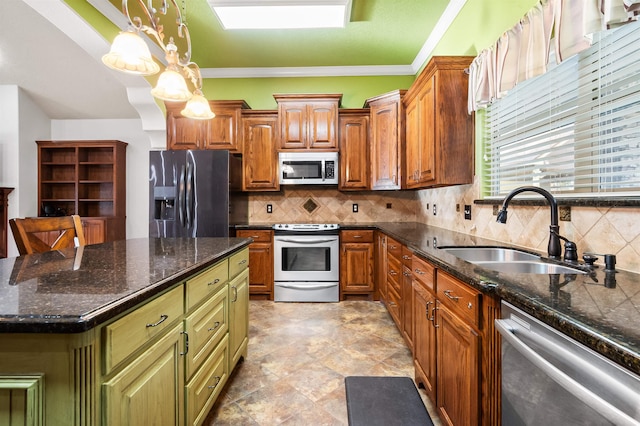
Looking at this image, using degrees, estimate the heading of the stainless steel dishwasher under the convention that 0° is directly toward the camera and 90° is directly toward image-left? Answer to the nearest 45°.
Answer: approximately 45°

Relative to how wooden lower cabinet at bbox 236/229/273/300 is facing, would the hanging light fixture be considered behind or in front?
in front

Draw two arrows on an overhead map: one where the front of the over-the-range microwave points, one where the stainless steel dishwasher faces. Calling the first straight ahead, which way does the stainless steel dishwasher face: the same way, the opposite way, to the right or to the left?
to the right

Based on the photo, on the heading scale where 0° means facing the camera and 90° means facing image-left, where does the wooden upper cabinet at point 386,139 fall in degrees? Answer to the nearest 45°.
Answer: approximately 45°

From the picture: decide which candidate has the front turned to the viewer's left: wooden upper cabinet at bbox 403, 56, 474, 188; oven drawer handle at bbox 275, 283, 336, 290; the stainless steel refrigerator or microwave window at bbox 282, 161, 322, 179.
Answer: the wooden upper cabinet

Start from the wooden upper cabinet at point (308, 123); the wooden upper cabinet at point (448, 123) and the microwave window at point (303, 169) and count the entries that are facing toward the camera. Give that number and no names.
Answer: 2

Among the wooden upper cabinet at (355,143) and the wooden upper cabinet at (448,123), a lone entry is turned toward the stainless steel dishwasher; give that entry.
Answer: the wooden upper cabinet at (355,143)

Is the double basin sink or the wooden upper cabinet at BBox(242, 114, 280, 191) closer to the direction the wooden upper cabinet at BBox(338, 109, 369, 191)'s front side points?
the double basin sink
